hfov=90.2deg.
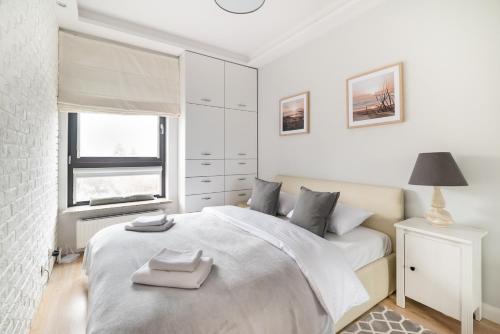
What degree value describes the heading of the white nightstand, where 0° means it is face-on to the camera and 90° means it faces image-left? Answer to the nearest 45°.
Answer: approximately 45°

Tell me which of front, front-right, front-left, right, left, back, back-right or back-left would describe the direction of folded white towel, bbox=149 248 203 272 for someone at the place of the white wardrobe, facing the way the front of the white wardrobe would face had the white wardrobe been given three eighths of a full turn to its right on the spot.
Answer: left

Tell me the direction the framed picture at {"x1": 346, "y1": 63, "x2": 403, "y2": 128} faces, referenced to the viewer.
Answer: facing the viewer and to the left of the viewer

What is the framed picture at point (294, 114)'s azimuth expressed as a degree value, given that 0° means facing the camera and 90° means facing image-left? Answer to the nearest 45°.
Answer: approximately 45°

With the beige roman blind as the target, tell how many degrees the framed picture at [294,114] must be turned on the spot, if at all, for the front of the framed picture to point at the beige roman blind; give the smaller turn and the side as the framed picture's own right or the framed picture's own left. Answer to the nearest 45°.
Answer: approximately 45° to the framed picture's own right

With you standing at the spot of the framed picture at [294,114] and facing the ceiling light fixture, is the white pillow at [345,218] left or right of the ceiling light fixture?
left

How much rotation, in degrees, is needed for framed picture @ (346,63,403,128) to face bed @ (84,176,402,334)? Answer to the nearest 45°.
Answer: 0° — it already faces it

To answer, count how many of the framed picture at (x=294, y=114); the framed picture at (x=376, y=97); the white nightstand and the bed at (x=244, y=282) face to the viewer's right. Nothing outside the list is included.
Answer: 0

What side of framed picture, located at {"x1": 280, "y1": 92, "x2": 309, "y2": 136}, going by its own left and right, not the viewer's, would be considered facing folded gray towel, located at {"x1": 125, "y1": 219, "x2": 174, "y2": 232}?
front

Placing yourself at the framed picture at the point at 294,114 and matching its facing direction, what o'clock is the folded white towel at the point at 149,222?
The folded white towel is roughly at 12 o'clock from the framed picture.

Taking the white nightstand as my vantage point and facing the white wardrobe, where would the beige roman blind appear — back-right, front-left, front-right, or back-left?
front-left

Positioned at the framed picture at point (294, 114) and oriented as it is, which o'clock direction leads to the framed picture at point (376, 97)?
the framed picture at point (376, 97) is roughly at 9 o'clock from the framed picture at point (294, 114).

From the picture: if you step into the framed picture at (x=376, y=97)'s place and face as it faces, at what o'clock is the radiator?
The radiator is roughly at 1 o'clock from the framed picture.

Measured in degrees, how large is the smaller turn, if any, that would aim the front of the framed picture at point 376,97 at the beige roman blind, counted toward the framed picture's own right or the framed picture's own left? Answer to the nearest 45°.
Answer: approximately 45° to the framed picture's own right
